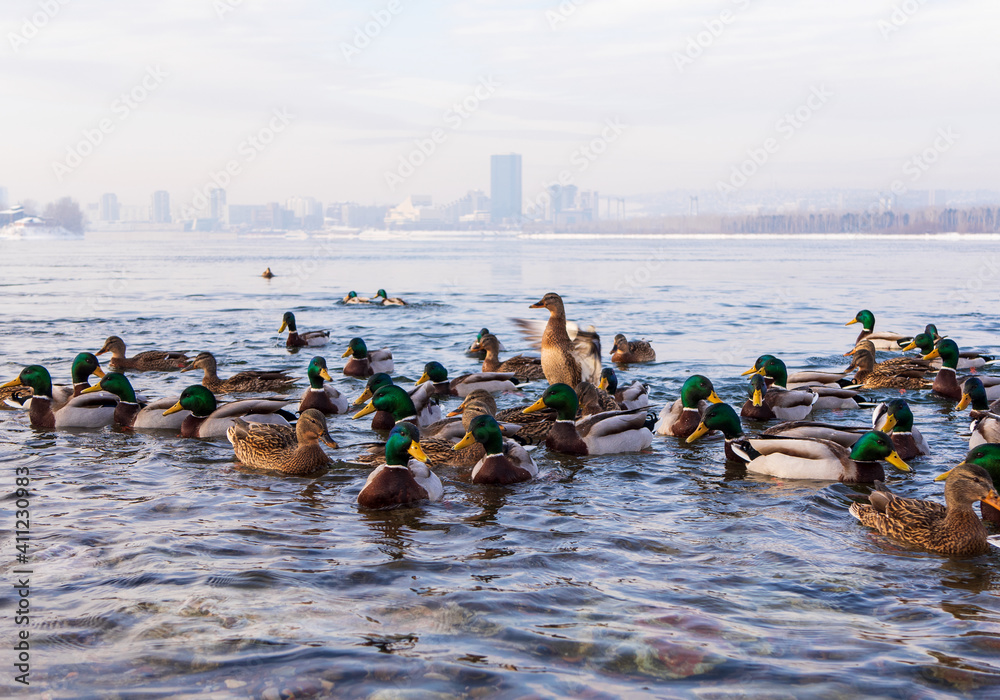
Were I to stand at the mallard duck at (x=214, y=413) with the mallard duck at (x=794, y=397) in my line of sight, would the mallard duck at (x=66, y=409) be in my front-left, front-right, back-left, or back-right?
back-left

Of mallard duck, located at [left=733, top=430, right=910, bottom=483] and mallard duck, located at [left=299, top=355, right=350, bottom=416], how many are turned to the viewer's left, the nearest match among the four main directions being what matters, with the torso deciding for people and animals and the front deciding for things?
0

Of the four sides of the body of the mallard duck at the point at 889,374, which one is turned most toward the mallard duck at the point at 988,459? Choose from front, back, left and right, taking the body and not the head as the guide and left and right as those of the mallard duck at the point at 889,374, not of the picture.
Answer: left

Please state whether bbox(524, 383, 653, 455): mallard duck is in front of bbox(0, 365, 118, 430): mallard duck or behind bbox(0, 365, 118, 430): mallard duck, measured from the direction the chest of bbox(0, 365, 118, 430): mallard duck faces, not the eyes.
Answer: behind

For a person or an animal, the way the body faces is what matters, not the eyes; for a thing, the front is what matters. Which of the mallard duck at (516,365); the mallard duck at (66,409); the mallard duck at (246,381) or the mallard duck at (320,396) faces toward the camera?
the mallard duck at (320,396)

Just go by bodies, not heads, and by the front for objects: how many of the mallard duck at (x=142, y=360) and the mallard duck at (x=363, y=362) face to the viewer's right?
0

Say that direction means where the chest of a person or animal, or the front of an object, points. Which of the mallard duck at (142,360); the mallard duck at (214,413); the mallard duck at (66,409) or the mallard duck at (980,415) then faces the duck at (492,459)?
the mallard duck at (980,415)

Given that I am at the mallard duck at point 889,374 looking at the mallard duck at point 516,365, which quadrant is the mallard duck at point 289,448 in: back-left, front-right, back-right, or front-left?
front-left

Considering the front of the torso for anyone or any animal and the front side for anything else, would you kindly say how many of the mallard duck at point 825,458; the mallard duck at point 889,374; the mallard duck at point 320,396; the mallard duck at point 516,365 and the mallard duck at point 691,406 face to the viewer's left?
2

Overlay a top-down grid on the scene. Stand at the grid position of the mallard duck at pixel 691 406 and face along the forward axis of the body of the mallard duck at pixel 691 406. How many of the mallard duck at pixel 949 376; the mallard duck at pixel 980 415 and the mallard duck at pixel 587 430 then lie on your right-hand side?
1

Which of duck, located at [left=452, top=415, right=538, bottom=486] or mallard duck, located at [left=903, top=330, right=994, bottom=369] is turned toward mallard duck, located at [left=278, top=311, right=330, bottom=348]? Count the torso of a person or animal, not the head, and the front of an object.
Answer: mallard duck, located at [left=903, top=330, right=994, bottom=369]

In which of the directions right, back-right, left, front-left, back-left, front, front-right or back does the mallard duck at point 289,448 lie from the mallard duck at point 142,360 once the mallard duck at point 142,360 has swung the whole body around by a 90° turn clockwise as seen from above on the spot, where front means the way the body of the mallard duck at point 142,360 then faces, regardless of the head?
back

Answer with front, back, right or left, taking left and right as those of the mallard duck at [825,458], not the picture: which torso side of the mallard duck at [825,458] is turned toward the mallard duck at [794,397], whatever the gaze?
left

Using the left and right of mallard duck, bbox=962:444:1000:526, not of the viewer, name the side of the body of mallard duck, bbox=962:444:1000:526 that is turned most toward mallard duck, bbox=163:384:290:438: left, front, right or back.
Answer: front

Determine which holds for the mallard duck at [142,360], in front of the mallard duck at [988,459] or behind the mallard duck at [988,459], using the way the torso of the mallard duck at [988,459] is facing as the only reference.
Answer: in front

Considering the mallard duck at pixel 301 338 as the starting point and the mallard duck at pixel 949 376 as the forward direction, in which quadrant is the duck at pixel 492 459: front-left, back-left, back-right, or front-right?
front-right

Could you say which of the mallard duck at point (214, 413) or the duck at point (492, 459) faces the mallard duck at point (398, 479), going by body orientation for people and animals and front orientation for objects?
the duck

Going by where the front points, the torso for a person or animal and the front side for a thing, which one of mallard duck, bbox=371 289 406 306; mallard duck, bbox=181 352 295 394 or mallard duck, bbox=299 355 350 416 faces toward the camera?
mallard duck, bbox=299 355 350 416

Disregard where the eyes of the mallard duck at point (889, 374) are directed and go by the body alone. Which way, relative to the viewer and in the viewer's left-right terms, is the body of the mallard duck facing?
facing to the left of the viewer
